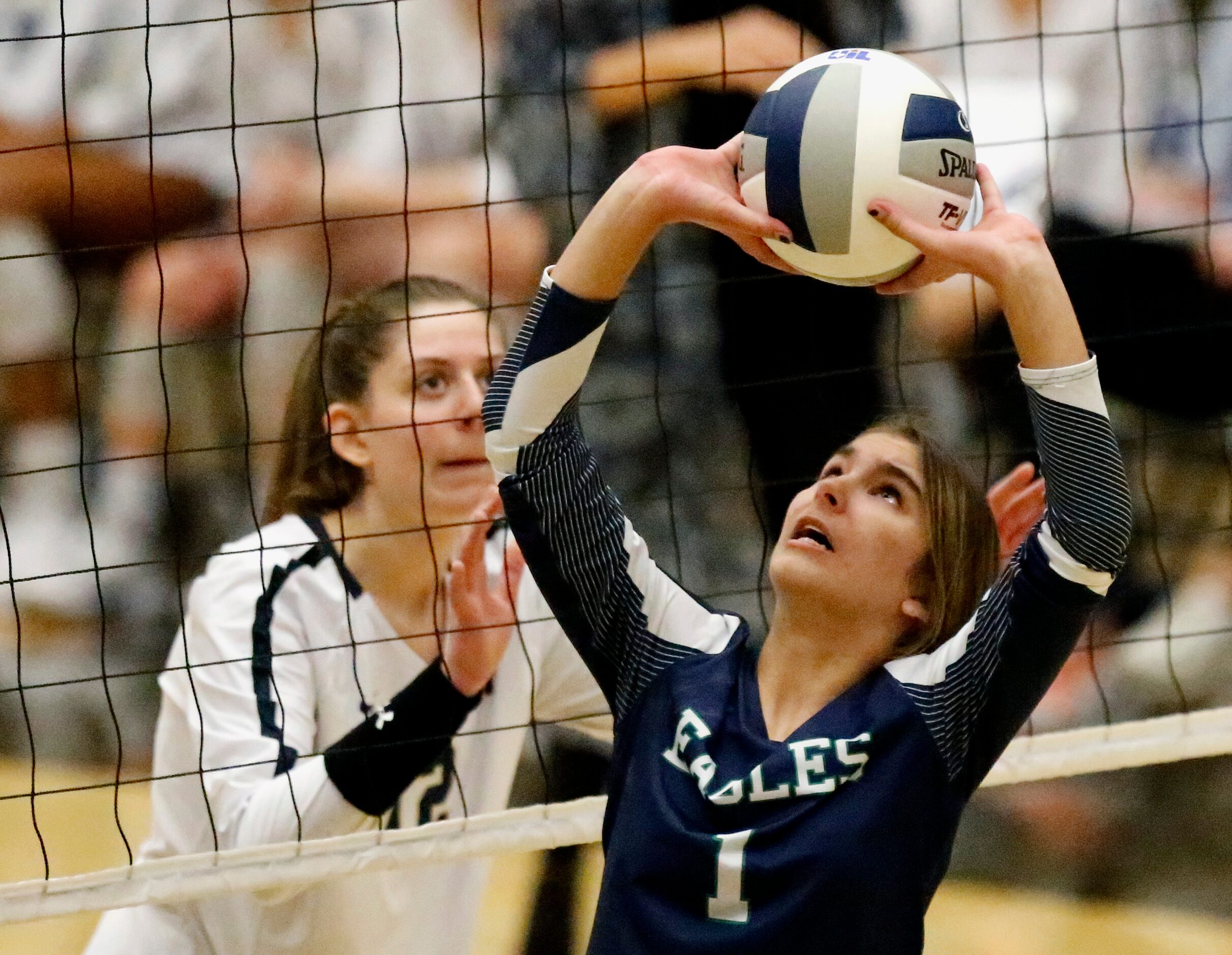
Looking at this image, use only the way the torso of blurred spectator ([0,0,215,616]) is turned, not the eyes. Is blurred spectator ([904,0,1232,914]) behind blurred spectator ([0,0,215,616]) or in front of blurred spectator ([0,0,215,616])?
in front

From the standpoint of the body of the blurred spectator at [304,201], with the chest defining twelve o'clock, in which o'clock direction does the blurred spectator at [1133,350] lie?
the blurred spectator at [1133,350] is roughly at 10 o'clock from the blurred spectator at [304,201].

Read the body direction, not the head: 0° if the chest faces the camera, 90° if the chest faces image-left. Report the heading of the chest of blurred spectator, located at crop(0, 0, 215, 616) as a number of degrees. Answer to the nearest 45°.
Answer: approximately 315°

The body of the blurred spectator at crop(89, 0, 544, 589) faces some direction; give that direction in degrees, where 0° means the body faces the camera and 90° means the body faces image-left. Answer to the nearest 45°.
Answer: approximately 0°

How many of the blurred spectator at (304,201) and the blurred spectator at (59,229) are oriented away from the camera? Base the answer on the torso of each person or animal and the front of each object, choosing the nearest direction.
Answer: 0

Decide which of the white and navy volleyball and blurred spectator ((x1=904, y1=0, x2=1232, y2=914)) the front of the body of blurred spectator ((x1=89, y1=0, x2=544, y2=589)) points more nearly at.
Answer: the white and navy volleyball

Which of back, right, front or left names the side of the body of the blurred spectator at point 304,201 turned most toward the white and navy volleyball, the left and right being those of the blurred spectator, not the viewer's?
front
